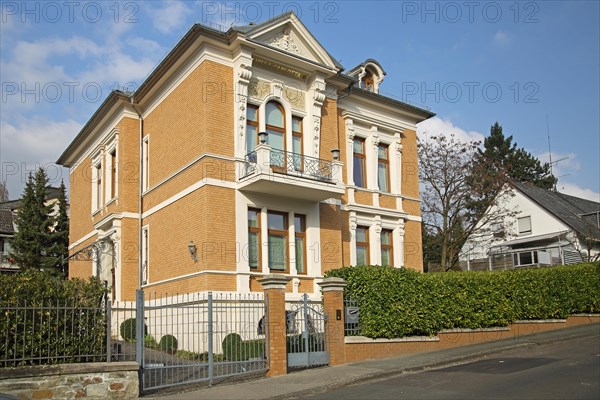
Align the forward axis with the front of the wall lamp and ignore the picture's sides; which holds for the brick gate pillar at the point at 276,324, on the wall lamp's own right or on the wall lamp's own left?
on the wall lamp's own left

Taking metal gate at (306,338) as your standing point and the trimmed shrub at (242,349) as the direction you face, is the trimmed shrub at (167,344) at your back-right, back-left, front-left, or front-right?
front-right

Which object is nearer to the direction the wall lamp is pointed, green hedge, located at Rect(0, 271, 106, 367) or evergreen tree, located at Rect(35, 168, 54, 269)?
the green hedge

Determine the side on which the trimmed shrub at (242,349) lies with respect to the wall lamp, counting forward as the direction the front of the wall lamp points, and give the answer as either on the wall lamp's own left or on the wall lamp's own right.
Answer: on the wall lamp's own left

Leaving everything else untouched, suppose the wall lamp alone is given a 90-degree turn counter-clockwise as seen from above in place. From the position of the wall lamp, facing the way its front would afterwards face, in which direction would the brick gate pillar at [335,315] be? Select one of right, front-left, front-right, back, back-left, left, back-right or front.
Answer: front

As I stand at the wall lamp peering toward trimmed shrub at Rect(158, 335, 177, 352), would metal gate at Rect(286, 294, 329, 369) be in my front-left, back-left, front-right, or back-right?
front-left

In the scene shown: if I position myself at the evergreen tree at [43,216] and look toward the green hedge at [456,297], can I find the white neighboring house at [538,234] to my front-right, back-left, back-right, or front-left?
front-left

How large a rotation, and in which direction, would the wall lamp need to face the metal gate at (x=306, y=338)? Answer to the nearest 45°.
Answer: approximately 90° to its left

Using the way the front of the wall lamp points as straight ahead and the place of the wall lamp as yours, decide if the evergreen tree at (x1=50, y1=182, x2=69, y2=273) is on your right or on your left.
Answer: on your right

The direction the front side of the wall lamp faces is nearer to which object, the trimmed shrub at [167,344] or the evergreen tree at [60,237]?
the trimmed shrub

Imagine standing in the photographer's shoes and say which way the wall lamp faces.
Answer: facing the viewer and to the left of the viewer
